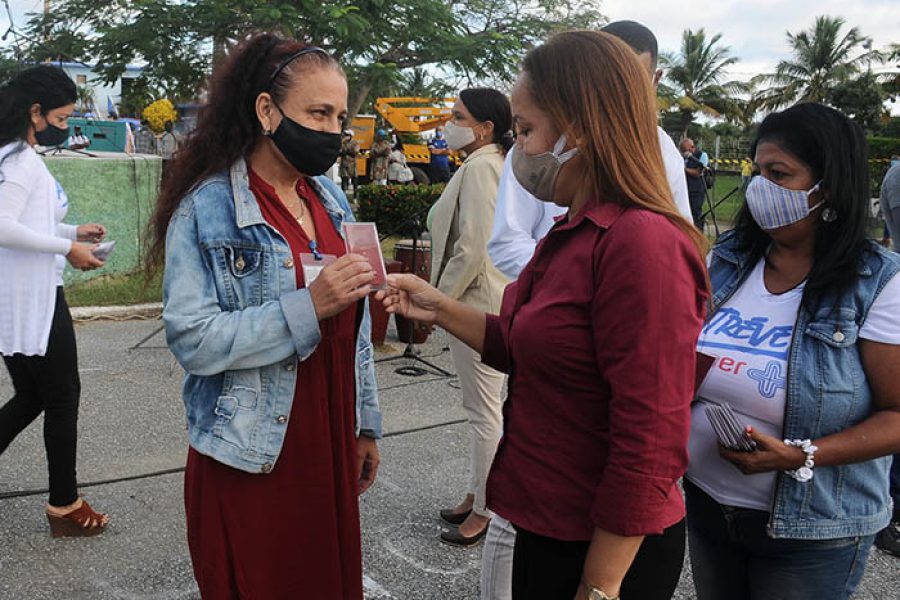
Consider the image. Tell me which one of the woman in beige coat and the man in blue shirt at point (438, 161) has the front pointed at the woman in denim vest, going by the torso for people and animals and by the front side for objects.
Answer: the man in blue shirt

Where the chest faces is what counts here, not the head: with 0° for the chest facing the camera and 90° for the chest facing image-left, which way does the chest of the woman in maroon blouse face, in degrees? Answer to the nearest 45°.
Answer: approximately 90°

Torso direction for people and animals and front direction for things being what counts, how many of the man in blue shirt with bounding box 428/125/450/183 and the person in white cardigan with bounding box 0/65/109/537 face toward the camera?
1

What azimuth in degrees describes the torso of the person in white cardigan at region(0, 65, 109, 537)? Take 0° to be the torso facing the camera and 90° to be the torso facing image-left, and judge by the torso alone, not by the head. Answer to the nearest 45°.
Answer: approximately 270°

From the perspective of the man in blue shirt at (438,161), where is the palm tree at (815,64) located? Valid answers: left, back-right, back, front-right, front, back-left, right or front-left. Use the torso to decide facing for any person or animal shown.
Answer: back-left

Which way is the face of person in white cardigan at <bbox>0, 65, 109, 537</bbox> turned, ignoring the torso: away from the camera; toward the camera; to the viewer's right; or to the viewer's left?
to the viewer's right

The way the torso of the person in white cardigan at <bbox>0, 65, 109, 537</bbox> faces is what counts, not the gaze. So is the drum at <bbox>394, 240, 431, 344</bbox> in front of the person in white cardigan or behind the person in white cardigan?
in front

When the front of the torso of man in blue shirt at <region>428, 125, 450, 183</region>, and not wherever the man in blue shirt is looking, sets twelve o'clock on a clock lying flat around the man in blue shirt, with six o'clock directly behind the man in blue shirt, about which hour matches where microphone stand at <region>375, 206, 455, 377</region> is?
The microphone stand is roughly at 12 o'clock from the man in blue shirt.

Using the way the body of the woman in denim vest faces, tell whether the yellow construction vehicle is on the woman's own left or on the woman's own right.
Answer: on the woman's own right

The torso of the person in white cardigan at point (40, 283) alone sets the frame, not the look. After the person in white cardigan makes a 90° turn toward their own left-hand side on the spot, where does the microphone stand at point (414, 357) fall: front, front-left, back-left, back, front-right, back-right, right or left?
front-right

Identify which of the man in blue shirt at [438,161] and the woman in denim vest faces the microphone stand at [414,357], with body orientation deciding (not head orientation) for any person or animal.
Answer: the man in blue shirt

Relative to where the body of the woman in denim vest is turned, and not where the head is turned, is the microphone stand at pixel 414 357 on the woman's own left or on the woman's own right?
on the woman's own right

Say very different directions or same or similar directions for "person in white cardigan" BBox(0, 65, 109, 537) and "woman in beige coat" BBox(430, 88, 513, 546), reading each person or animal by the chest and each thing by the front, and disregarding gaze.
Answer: very different directions

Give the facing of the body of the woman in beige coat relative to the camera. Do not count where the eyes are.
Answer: to the viewer's left
